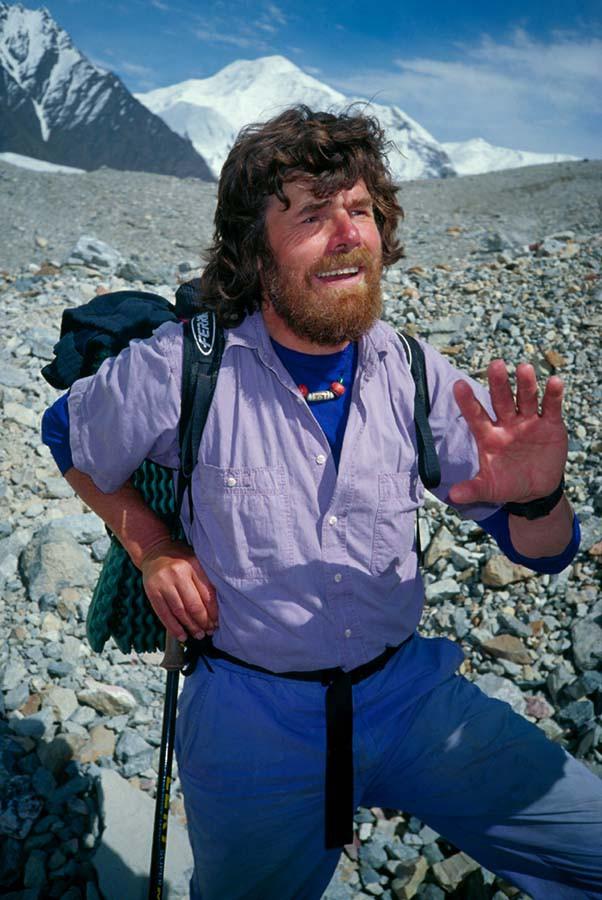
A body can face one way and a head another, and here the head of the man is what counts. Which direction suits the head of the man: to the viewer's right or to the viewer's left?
to the viewer's right

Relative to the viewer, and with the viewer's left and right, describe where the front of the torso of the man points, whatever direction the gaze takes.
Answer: facing the viewer and to the right of the viewer
